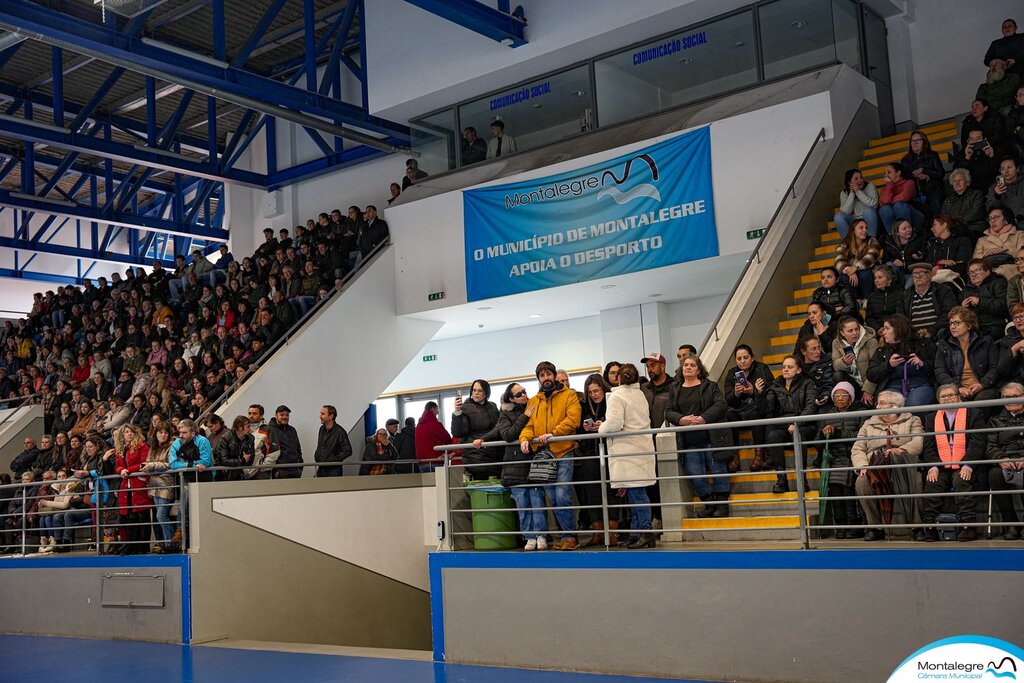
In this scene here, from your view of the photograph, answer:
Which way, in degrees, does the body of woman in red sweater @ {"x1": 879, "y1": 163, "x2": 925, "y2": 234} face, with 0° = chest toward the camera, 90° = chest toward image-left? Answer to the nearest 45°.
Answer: approximately 45°

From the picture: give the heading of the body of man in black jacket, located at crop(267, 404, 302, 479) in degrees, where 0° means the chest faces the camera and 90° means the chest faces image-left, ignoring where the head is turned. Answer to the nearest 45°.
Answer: approximately 315°

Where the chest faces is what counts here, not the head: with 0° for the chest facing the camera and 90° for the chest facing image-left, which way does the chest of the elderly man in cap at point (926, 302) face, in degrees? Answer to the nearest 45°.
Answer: approximately 45°

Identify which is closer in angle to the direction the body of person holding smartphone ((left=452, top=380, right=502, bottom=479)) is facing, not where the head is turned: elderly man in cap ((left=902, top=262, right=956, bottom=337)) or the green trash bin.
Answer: the green trash bin

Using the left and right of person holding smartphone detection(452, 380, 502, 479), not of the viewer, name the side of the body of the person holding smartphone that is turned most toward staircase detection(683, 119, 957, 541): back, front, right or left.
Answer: left

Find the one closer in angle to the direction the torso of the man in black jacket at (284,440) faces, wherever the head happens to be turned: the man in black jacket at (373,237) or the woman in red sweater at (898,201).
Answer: the woman in red sweater

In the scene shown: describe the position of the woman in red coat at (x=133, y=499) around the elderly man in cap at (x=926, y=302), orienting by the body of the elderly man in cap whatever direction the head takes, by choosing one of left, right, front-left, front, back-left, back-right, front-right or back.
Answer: front-right

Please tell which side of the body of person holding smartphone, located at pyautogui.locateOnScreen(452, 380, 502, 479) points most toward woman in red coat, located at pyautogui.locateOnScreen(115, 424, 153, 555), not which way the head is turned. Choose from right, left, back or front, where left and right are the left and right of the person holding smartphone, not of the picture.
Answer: right

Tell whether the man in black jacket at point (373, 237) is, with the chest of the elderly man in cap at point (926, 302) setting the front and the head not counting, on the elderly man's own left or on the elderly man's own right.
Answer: on the elderly man's own right

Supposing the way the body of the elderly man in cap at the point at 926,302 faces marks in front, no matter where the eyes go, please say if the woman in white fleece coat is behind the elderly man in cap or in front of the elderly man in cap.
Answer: in front

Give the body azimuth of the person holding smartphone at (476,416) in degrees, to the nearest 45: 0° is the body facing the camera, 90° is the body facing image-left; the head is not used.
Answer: approximately 45°
